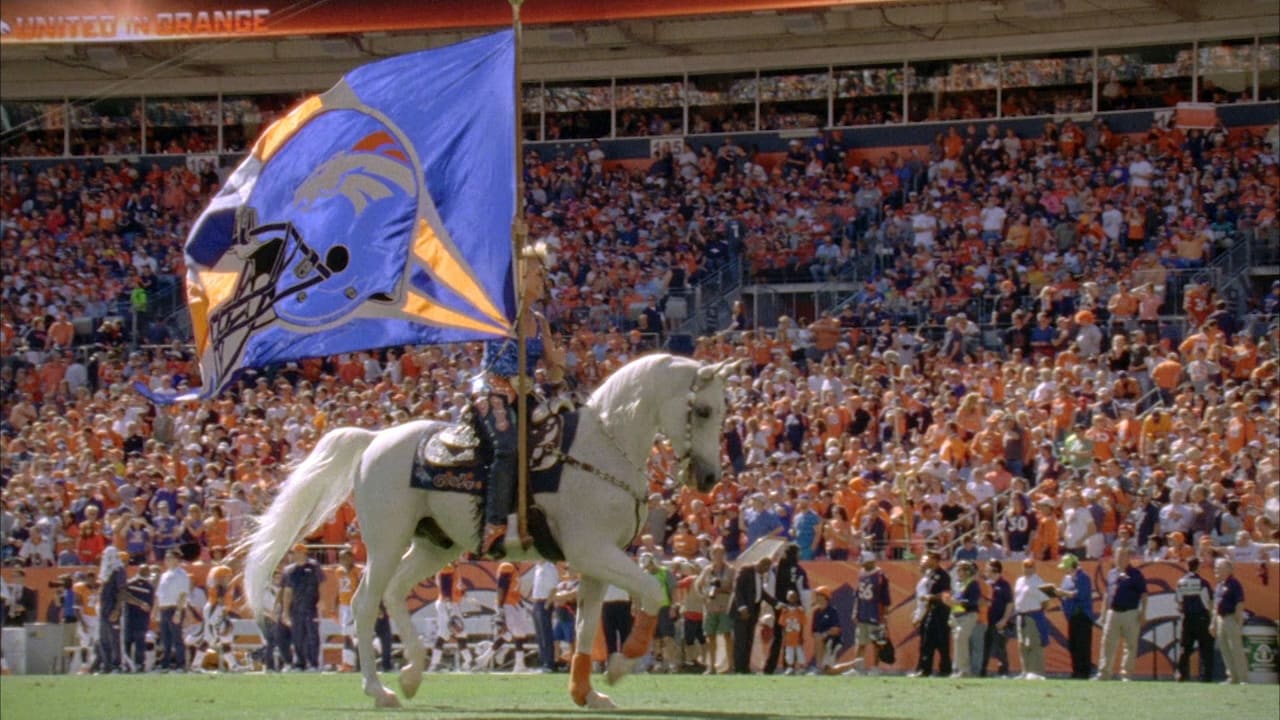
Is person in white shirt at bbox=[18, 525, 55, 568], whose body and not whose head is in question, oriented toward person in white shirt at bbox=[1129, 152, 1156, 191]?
no

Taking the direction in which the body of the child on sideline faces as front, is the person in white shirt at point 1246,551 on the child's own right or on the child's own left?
on the child's own left

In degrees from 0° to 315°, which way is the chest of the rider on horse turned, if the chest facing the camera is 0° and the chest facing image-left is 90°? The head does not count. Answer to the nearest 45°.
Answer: approximately 270°

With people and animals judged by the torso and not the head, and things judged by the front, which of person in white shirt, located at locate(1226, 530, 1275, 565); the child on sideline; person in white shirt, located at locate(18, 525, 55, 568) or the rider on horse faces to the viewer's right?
the rider on horse

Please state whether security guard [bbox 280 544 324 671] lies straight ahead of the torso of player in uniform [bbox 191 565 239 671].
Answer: no

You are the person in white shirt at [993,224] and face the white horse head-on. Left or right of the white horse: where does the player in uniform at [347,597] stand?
right

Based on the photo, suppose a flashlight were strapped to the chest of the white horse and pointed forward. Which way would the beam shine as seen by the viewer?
to the viewer's right

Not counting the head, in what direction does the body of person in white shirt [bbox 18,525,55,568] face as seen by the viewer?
toward the camera

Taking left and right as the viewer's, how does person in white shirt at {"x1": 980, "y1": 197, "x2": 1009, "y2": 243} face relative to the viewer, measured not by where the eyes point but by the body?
facing the viewer

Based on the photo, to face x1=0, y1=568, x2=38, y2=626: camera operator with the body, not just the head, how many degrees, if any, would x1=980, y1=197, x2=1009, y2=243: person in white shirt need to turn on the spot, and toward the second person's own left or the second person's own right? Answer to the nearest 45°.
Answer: approximately 45° to the second person's own right

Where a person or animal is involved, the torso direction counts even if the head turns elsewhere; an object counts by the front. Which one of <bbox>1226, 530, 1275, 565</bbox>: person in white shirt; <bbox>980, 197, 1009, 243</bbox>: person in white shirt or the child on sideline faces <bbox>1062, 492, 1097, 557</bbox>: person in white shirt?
<bbox>980, 197, 1009, 243</bbox>: person in white shirt

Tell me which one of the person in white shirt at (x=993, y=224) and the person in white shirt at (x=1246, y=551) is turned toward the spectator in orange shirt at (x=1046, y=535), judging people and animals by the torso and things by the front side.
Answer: the person in white shirt at (x=993, y=224)

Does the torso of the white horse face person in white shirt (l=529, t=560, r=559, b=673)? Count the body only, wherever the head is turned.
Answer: no

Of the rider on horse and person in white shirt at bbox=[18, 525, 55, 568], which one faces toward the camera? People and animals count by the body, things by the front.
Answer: the person in white shirt

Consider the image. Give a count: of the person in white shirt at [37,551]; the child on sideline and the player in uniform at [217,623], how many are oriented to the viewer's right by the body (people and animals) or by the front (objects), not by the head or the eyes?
0

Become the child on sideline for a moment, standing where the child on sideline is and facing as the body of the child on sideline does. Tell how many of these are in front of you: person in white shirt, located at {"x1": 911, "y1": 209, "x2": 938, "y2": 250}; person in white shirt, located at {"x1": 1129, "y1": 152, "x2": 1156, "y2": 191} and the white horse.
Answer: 1

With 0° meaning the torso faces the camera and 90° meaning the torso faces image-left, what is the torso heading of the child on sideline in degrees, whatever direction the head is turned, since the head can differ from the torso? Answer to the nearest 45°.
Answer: approximately 0°

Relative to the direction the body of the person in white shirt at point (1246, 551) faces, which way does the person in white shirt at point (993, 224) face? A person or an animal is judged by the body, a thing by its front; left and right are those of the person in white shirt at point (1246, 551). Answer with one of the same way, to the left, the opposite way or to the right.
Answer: the same way
